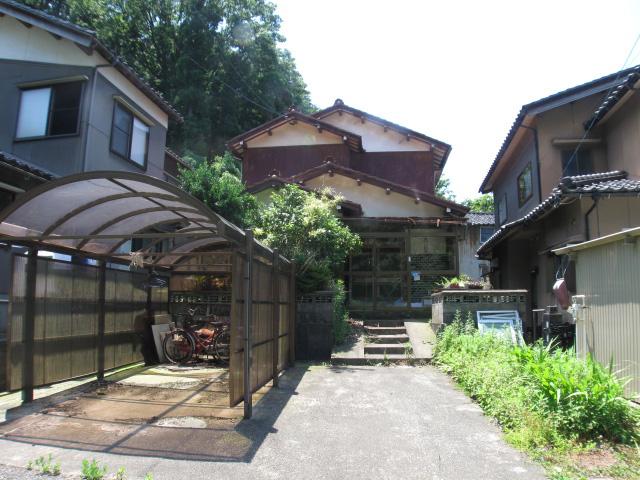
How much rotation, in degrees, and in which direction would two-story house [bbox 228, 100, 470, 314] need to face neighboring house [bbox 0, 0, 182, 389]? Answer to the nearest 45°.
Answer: approximately 45° to its right

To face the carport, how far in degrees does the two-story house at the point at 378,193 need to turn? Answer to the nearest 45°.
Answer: approximately 45° to its right

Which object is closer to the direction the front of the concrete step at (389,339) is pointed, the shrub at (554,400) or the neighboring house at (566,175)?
the shrub

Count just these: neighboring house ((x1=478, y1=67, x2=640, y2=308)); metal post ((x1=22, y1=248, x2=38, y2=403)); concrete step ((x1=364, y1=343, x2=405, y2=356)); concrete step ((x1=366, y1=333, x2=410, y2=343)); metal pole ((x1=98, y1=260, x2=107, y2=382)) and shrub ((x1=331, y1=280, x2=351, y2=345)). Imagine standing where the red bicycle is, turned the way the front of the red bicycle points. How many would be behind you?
4

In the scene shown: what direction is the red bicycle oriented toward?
to the viewer's left

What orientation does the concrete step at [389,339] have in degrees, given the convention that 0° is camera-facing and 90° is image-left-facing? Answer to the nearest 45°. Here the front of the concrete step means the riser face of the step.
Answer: approximately 0°

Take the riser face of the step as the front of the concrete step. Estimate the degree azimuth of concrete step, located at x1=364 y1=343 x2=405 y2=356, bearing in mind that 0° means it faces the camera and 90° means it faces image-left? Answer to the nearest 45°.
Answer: approximately 0°

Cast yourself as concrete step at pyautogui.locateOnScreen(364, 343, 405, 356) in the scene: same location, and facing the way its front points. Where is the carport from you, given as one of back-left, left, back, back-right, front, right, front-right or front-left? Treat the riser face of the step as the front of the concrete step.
front-right

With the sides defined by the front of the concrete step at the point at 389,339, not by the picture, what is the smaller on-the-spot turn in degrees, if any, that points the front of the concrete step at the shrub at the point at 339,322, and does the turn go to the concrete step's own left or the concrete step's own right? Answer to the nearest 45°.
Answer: approximately 90° to the concrete step's own right

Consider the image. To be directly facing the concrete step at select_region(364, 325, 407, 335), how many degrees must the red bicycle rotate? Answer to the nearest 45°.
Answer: approximately 180°

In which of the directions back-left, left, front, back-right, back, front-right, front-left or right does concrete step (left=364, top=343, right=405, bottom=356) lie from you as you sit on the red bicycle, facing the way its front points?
back
